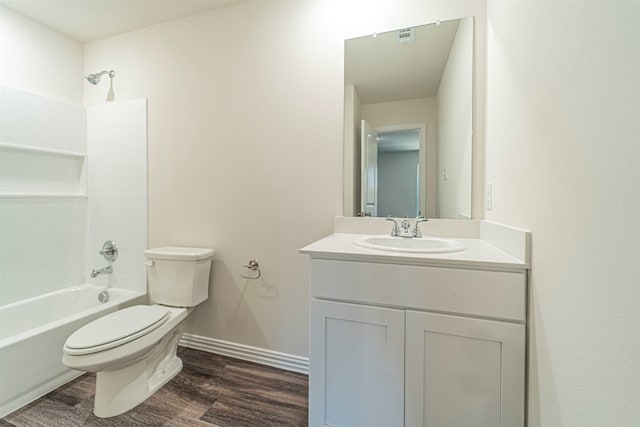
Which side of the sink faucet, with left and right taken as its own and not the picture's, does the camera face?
front

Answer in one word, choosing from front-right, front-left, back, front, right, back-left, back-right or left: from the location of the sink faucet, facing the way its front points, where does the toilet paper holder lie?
right

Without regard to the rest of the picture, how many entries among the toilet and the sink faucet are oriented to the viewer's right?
0

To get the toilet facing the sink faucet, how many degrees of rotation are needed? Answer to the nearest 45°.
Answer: approximately 90° to its left

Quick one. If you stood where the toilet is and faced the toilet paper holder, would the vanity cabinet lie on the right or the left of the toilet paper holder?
right

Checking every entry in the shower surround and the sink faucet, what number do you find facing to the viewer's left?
0

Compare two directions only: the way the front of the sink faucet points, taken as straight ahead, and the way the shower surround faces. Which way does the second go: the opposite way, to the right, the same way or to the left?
to the left

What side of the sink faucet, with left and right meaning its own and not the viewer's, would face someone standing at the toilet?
right
